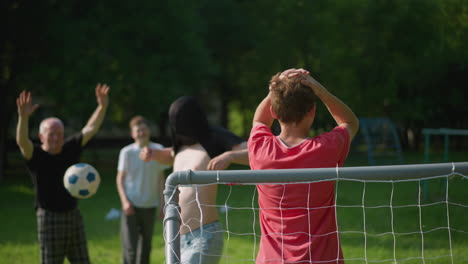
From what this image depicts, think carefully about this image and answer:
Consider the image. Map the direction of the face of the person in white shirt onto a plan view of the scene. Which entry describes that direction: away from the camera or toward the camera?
toward the camera

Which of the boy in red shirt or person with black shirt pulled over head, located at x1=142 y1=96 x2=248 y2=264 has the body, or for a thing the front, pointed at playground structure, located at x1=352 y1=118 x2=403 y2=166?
the boy in red shirt

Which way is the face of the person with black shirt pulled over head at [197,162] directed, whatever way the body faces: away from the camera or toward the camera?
away from the camera

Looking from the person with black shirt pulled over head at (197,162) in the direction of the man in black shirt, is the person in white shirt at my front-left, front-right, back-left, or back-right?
front-right

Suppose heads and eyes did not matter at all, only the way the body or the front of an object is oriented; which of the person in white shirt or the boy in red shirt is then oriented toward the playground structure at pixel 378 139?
the boy in red shirt

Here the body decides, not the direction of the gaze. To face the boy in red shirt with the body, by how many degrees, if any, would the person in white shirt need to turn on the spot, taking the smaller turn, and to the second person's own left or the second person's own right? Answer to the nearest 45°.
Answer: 0° — they already face them

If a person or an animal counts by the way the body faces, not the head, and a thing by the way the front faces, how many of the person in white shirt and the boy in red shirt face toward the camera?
1

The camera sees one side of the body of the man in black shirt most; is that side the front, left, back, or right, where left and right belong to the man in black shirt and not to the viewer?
front

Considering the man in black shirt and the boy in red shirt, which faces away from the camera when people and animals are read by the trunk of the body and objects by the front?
the boy in red shirt

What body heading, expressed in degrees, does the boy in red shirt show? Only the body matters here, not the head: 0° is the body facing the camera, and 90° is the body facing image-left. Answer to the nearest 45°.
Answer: approximately 180°

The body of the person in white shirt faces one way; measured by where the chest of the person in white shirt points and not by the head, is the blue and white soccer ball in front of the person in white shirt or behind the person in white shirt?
in front

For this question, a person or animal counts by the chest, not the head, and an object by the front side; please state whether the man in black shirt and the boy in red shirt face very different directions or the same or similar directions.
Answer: very different directions

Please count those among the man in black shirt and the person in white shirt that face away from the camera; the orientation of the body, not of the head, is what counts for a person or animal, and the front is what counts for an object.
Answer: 0

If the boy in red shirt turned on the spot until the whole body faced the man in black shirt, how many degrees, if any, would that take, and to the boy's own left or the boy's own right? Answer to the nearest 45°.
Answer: approximately 45° to the boy's own left
